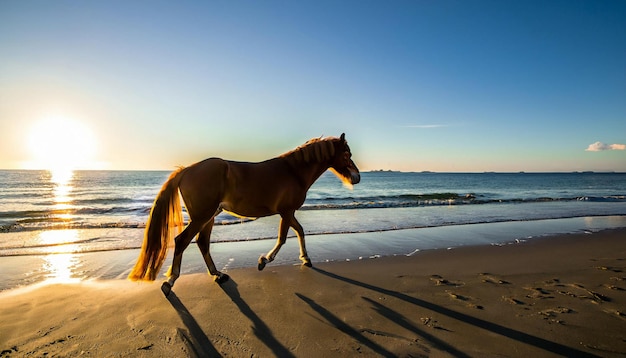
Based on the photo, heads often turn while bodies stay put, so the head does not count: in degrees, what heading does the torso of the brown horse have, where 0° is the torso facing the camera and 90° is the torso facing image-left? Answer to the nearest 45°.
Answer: approximately 270°
